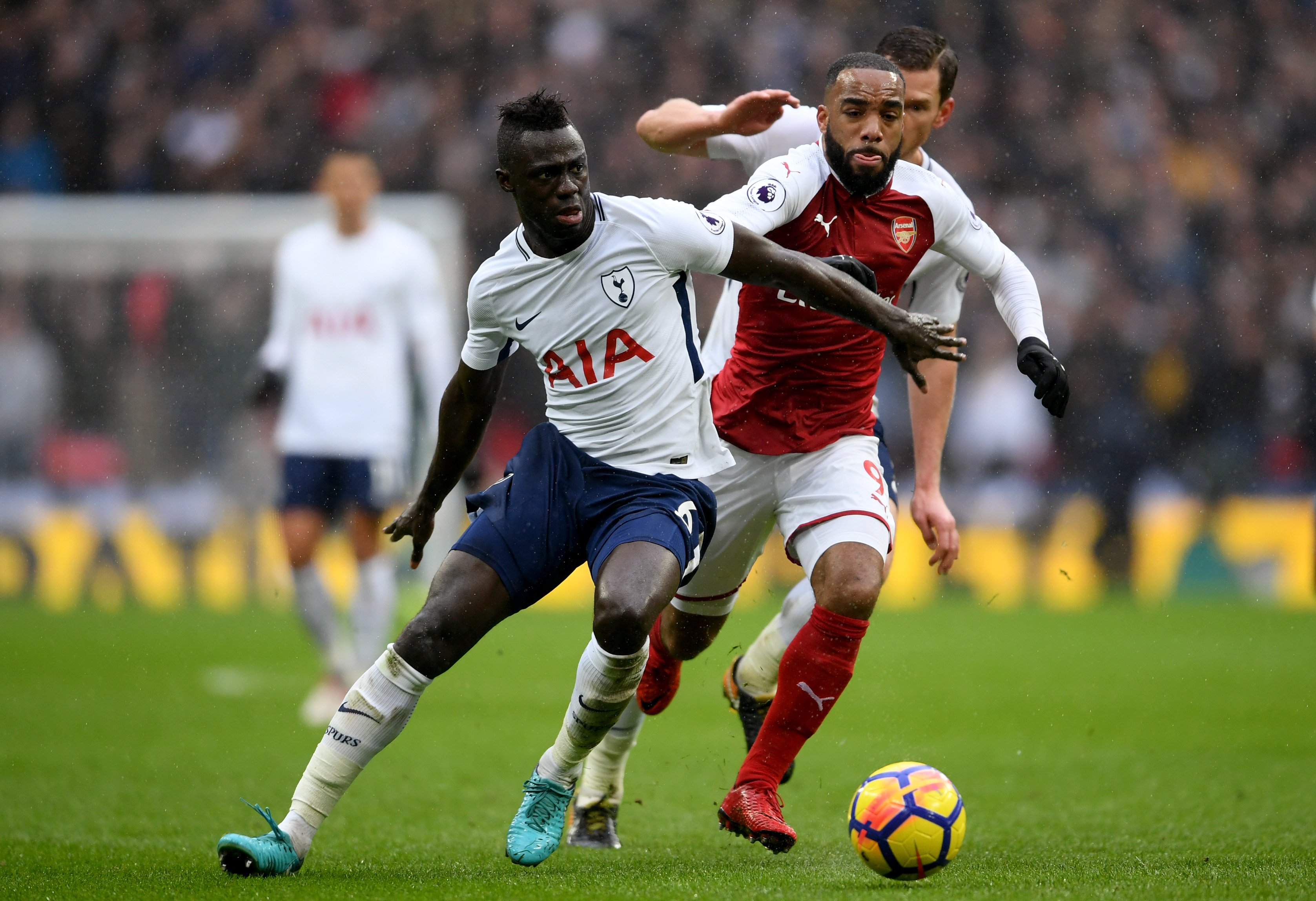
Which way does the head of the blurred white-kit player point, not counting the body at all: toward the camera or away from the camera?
toward the camera

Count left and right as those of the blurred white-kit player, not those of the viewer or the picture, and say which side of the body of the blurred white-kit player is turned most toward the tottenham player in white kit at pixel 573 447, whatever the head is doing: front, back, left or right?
front

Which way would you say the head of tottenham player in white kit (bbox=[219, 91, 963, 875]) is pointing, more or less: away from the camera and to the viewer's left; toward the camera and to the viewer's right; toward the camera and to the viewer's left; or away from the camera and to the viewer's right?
toward the camera and to the viewer's right

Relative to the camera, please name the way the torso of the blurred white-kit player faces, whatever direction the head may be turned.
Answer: toward the camera

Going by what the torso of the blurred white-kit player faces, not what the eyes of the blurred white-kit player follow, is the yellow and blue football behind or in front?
in front
